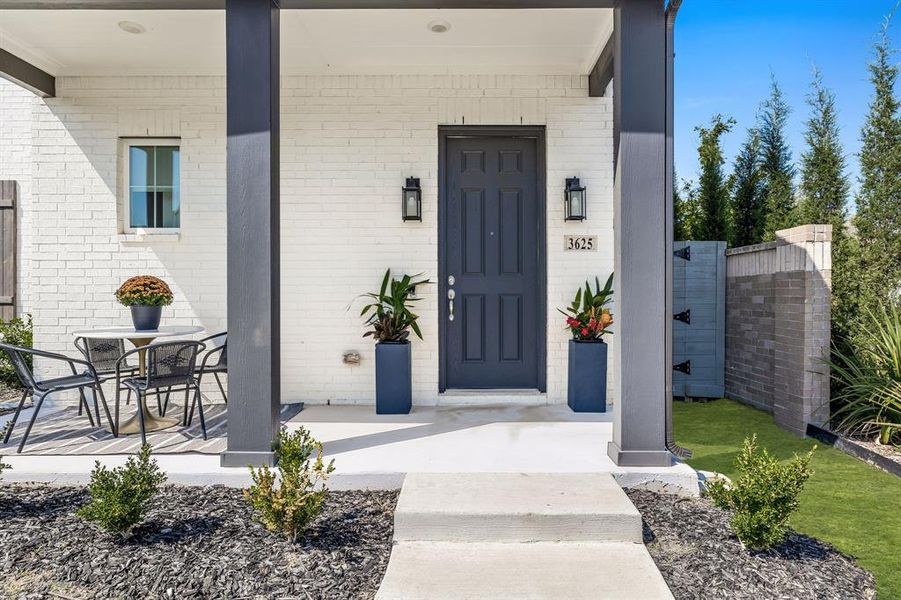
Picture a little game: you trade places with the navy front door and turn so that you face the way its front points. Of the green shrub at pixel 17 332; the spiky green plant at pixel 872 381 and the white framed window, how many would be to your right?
2

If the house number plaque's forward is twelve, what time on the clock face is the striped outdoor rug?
The striped outdoor rug is roughly at 2 o'clock from the house number plaque.

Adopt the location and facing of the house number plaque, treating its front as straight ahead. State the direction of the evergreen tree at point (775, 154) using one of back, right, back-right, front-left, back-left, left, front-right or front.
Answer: back-left

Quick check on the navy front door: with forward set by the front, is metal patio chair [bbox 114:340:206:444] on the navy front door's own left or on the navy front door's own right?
on the navy front door's own right

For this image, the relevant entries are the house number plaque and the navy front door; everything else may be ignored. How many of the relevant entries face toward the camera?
2

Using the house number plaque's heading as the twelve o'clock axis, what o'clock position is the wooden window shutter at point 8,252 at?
The wooden window shutter is roughly at 3 o'clock from the house number plaque.

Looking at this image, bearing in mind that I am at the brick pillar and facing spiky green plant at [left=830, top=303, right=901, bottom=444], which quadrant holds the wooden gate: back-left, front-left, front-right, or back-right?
back-left

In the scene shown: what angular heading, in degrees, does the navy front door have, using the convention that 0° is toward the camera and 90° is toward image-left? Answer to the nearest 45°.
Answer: approximately 0°

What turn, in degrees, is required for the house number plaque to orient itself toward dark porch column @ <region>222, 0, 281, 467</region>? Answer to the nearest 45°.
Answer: approximately 45° to its right

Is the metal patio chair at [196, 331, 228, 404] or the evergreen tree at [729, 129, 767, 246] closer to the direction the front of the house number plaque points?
the metal patio chair

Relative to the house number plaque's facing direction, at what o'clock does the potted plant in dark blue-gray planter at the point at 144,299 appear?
The potted plant in dark blue-gray planter is roughly at 2 o'clock from the house number plaque.
